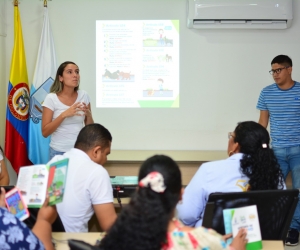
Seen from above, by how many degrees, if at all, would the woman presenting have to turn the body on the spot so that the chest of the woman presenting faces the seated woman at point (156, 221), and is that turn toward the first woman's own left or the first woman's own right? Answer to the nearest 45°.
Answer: approximately 45° to the first woman's own right

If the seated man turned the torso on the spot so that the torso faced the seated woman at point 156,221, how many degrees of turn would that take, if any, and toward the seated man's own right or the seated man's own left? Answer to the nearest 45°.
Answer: approximately 135° to the seated man's own right

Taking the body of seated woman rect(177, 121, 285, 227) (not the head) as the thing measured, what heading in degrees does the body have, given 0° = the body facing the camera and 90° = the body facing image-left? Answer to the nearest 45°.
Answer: approximately 135°

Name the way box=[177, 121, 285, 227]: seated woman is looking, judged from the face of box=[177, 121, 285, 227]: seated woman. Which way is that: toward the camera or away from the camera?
away from the camera

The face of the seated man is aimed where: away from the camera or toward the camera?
away from the camera

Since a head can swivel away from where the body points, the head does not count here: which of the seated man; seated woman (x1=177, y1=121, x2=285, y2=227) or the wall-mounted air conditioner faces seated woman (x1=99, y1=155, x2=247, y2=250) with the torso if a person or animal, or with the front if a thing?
the wall-mounted air conditioner

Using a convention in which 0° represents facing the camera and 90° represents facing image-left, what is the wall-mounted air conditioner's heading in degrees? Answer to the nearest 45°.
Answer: approximately 0°

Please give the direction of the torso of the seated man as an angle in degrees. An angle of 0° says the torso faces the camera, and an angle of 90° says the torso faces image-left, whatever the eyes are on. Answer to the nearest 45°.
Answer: approximately 225°

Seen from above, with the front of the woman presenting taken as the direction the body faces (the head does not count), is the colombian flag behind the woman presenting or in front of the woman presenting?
behind

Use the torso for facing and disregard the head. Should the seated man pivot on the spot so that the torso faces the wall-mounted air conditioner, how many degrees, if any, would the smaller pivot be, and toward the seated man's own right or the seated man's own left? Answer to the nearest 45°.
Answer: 0° — they already face it

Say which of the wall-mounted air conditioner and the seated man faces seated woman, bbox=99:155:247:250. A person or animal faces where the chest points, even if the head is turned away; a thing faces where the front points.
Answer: the wall-mounted air conditioner

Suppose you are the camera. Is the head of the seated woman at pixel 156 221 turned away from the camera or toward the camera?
away from the camera
